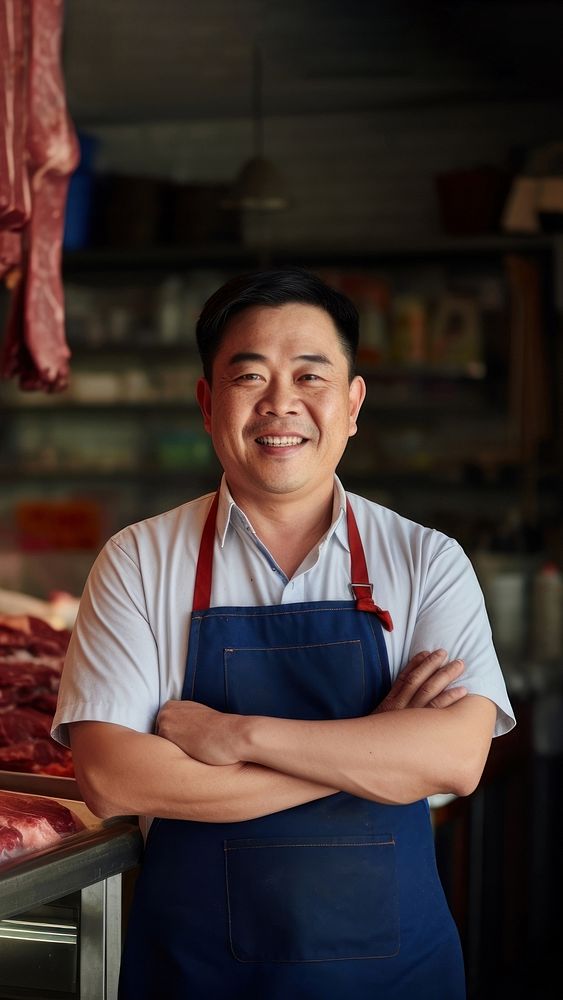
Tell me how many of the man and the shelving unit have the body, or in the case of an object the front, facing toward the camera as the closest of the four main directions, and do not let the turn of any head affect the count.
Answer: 2

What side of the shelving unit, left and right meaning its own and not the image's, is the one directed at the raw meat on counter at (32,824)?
front

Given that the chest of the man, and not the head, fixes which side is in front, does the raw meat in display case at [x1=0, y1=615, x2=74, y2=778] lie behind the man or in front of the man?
behind

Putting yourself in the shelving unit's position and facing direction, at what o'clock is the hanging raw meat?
The hanging raw meat is roughly at 12 o'clock from the shelving unit.

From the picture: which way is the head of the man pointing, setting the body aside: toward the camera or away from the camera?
toward the camera

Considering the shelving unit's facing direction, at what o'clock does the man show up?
The man is roughly at 12 o'clock from the shelving unit.

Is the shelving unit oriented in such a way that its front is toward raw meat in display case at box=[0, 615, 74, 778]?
yes

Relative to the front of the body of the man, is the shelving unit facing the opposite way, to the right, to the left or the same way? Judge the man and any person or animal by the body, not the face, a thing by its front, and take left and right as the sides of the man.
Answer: the same way

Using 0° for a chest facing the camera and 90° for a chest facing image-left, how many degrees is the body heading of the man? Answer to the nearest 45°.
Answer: approximately 0°

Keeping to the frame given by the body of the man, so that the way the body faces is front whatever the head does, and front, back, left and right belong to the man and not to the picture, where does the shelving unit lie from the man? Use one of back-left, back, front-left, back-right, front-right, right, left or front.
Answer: back

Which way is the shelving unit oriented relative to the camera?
toward the camera

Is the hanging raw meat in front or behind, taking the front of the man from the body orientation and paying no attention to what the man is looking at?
behind
